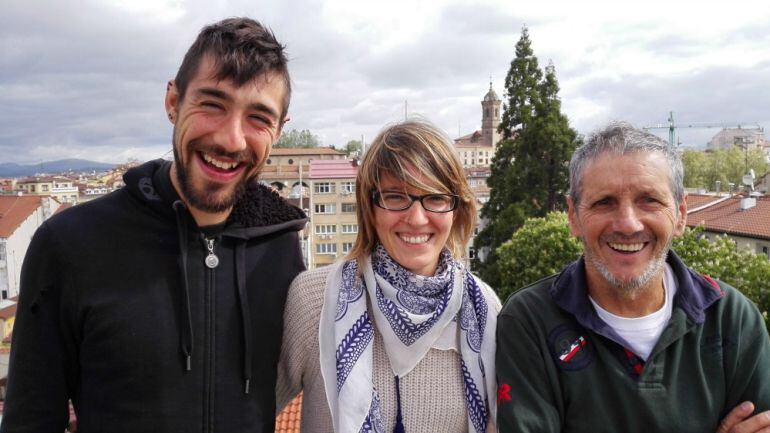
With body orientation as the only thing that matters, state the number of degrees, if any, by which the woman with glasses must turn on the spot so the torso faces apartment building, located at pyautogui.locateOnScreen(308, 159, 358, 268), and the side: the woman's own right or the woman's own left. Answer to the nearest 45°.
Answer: approximately 180°

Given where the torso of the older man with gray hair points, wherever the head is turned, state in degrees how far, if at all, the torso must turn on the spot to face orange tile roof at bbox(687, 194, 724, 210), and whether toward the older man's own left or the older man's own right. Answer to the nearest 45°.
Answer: approximately 180°

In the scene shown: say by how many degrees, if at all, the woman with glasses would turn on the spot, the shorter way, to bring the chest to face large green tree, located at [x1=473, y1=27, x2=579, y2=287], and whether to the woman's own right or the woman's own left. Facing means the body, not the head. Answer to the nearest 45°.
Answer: approximately 180°

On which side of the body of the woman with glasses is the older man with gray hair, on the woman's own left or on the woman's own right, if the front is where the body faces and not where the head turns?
on the woman's own left

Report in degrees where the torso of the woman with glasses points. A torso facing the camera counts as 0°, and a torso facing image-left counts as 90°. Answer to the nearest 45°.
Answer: approximately 0°

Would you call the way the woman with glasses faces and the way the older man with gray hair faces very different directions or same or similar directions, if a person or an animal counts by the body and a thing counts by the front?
same or similar directions

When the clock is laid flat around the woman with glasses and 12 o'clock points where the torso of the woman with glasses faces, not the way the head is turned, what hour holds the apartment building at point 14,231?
The apartment building is roughly at 5 o'clock from the woman with glasses.

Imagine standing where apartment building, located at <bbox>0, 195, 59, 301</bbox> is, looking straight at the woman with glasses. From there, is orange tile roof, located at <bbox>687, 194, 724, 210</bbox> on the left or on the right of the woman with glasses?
left

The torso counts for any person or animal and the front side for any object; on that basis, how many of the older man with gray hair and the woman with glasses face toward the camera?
2

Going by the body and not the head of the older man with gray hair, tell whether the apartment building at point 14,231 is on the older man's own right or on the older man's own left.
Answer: on the older man's own right

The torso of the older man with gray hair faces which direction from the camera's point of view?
toward the camera

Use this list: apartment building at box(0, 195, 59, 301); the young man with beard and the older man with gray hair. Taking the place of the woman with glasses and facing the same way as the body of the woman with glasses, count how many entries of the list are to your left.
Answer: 1
